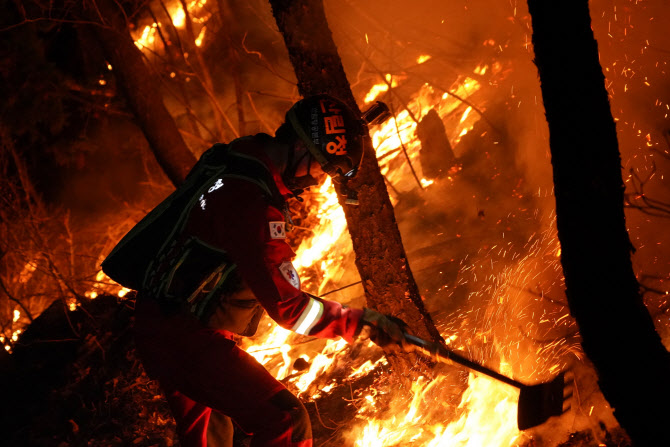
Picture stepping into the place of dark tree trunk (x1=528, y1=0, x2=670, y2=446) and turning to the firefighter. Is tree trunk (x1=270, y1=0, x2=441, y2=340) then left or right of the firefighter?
right

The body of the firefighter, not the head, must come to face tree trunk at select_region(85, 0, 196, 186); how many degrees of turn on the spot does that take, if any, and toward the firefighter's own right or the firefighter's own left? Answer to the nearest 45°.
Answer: approximately 90° to the firefighter's own left

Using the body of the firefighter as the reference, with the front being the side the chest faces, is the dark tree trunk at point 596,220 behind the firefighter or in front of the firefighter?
in front

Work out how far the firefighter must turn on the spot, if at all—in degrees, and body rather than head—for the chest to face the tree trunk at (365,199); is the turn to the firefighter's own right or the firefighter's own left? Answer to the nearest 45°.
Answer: approximately 45° to the firefighter's own left

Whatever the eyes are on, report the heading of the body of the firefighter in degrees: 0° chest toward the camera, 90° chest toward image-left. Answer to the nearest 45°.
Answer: approximately 270°
